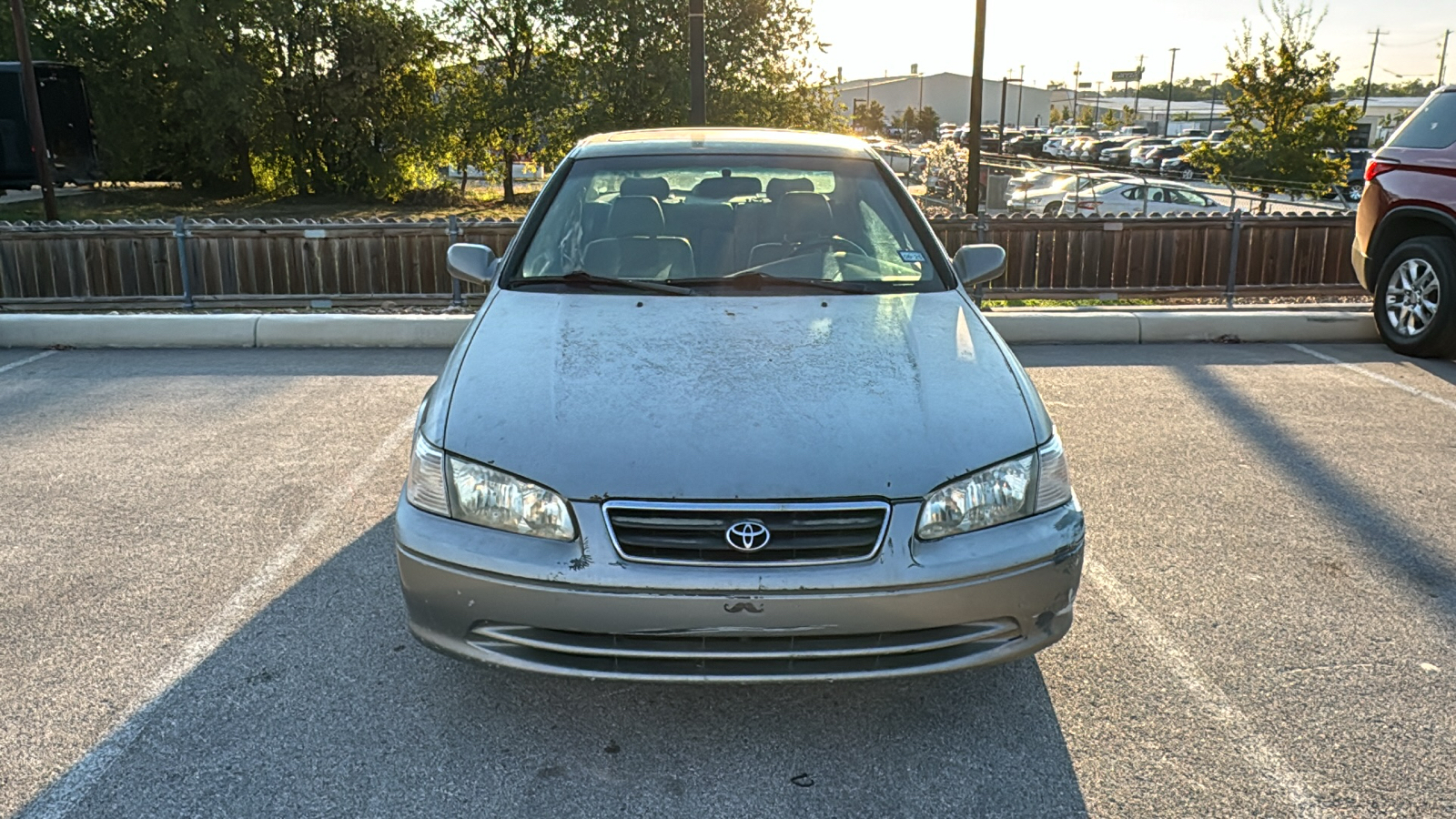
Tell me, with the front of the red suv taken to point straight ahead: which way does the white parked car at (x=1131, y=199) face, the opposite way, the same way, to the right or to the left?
to the left

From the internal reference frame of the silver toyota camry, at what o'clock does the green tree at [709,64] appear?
The green tree is roughly at 6 o'clock from the silver toyota camry.

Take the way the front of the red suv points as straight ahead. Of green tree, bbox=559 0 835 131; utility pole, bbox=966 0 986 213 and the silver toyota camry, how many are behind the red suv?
2

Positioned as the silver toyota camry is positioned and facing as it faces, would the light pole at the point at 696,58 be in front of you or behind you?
behind

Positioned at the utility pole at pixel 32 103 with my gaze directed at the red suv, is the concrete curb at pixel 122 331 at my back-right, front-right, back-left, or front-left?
front-right

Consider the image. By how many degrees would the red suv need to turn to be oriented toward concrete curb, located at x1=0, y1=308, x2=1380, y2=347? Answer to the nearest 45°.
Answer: approximately 90° to its right

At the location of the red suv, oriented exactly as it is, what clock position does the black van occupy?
The black van is roughly at 5 o'clock from the red suv.

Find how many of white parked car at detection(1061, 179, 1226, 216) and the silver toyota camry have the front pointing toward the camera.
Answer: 1

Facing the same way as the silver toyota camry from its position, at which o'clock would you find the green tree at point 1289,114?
The green tree is roughly at 7 o'clock from the silver toyota camry.

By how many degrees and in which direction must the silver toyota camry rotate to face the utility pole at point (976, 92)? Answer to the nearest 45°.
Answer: approximately 180°

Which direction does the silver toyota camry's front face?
toward the camera
